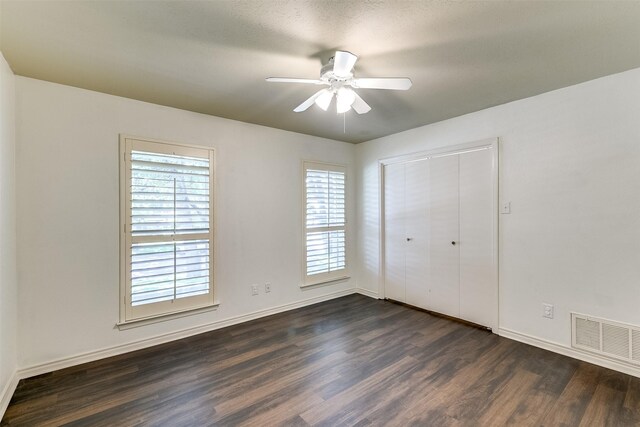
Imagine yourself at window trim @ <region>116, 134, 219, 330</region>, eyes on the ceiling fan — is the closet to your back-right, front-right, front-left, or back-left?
front-left

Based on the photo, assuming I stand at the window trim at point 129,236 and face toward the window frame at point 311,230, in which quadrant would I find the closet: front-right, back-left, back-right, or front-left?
front-right

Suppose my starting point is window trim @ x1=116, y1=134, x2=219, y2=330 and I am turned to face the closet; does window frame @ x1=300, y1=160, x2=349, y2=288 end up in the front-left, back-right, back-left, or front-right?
front-left

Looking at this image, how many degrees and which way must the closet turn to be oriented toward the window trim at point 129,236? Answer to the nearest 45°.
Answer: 0° — it already faces it

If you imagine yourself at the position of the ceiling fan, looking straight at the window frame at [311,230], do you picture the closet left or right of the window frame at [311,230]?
right

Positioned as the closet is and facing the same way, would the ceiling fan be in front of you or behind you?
in front

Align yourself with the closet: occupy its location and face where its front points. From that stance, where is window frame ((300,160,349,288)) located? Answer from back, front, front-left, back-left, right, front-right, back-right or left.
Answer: front-right

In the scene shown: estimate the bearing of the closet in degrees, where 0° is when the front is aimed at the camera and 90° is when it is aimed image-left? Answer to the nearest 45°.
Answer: approximately 45°
